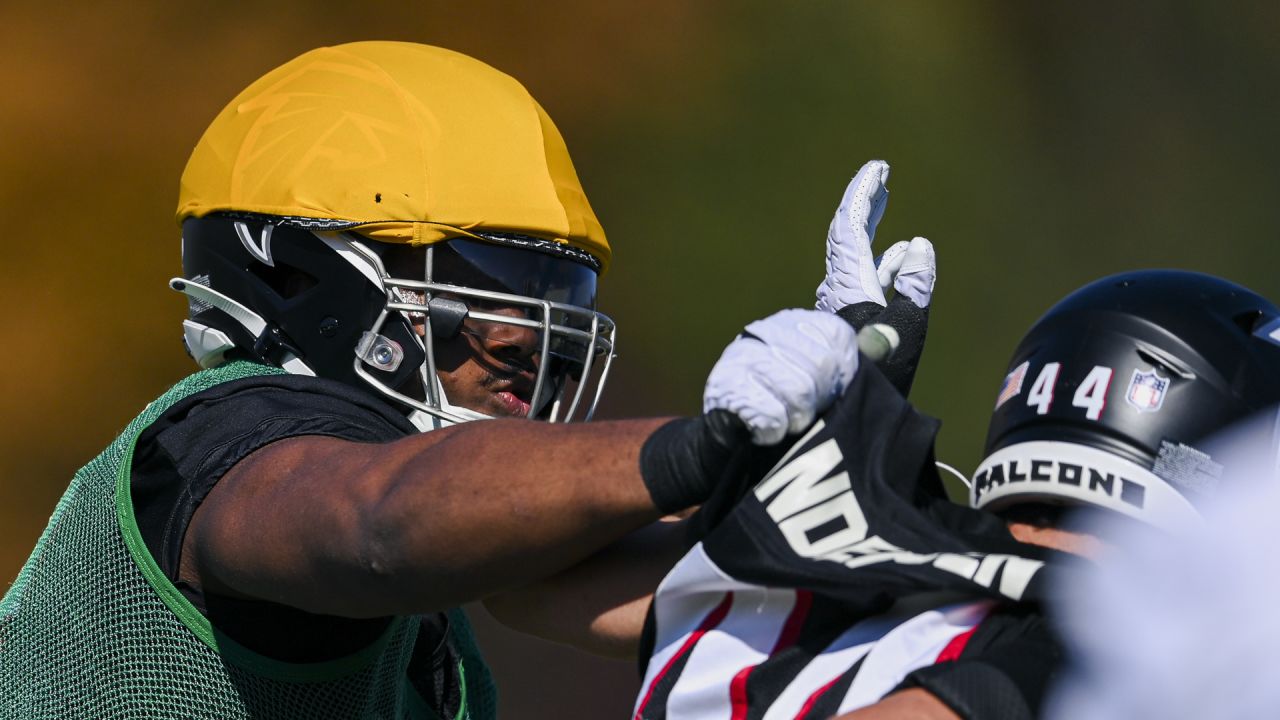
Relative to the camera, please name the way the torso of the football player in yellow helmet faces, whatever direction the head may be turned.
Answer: to the viewer's right
